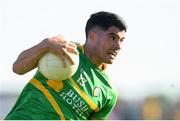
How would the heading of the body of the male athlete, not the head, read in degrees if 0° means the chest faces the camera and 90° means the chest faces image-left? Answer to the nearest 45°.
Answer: approximately 315°
